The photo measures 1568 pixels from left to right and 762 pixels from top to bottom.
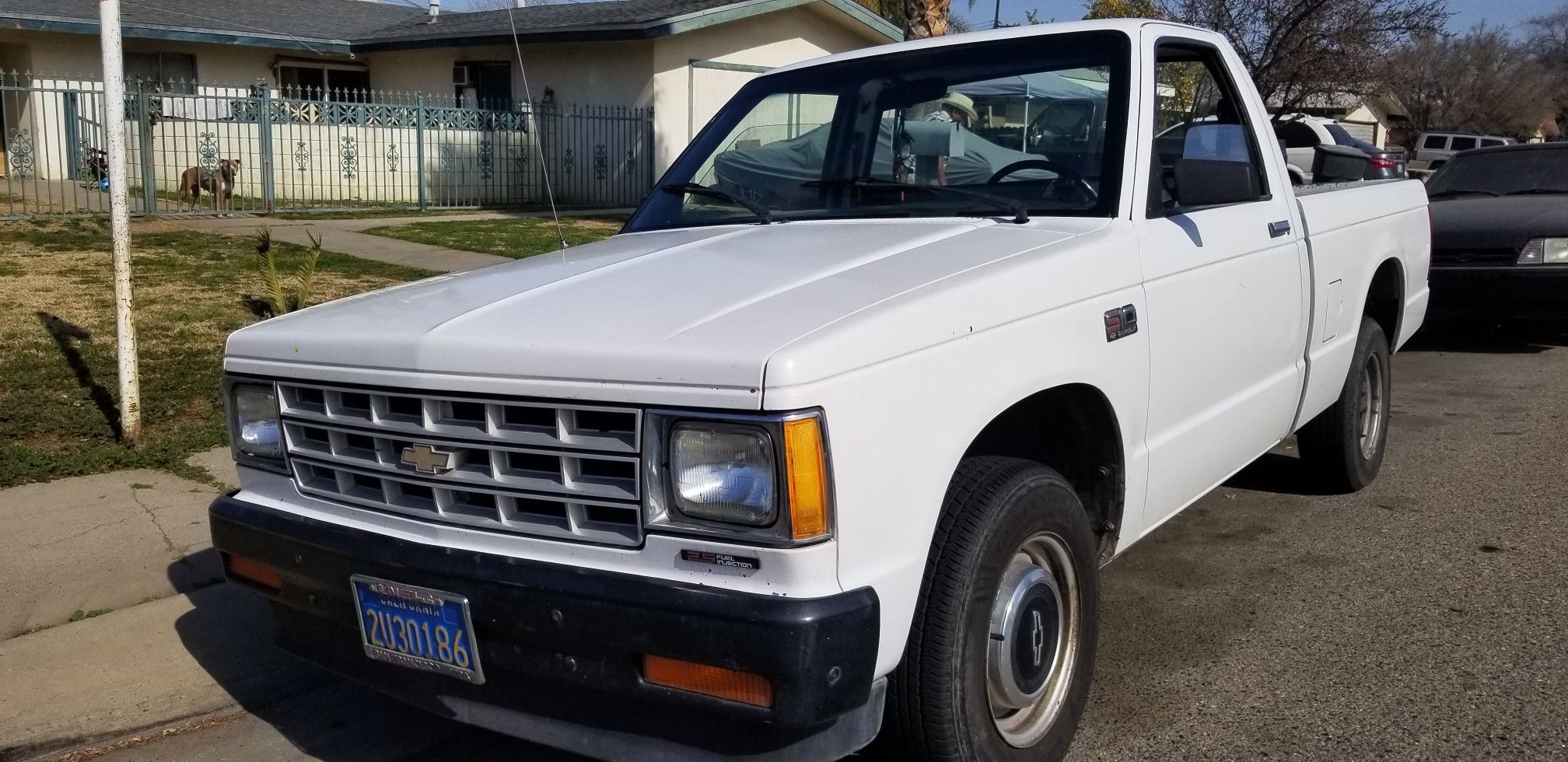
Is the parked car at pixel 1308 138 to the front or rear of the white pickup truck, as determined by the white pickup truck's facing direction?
to the rear

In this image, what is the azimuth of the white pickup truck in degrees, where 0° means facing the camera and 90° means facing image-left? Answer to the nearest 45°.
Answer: approximately 45°

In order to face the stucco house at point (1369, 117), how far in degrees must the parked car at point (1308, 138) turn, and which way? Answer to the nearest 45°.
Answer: approximately 45° to its right

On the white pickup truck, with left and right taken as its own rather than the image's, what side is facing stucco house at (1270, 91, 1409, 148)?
back

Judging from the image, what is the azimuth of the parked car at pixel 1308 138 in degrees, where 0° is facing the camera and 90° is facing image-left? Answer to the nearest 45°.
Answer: approximately 135°

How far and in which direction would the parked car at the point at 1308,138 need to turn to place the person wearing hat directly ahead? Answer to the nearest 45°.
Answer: approximately 135° to its left

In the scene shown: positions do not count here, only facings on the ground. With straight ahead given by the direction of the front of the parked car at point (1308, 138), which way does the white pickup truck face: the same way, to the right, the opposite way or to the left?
to the left

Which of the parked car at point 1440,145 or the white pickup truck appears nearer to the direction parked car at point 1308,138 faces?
the parked car

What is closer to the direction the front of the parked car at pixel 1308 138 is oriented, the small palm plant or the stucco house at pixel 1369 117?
the stucco house

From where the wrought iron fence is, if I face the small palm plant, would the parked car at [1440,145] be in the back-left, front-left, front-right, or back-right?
back-left

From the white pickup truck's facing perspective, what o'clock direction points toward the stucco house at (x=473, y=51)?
The stucco house is roughly at 4 o'clock from the white pickup truck.

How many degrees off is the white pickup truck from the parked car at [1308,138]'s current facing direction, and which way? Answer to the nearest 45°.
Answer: approximately 135° to its left

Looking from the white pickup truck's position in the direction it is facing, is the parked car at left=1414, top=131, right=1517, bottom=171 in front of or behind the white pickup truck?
behind
